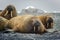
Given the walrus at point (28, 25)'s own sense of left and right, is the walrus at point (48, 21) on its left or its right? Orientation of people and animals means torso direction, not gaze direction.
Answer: on its left

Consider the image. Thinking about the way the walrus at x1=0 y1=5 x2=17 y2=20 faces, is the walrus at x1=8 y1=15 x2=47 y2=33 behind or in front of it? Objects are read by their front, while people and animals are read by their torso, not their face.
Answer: in front

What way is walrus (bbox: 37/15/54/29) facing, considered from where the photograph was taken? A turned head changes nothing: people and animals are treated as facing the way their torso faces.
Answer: facing the viewer and to the right of the viewer

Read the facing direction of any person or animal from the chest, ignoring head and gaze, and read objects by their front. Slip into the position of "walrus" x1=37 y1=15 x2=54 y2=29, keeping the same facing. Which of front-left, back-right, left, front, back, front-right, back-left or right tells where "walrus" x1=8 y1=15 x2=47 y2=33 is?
right

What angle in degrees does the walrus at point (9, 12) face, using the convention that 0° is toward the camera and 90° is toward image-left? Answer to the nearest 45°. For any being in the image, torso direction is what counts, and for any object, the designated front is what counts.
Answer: approximately 0°
